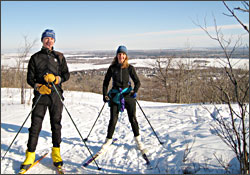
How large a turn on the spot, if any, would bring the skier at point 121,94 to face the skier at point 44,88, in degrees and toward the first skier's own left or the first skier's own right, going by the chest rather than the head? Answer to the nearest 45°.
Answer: approximately 45° to the first skier's own right

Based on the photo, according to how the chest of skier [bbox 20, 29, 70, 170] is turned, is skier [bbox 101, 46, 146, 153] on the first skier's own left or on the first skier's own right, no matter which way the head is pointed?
on the first skier's own left

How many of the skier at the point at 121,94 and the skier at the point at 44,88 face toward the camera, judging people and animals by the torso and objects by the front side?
2

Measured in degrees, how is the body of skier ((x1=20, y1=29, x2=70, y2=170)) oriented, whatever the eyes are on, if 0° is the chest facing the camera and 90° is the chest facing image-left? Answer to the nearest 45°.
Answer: approximately 0°

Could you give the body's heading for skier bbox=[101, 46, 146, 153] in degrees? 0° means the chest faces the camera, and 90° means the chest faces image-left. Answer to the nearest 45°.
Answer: approximately 0°
